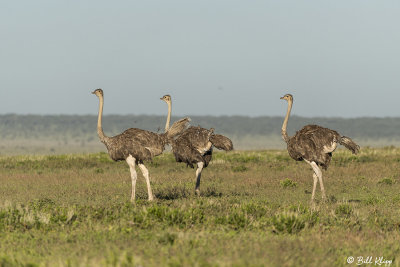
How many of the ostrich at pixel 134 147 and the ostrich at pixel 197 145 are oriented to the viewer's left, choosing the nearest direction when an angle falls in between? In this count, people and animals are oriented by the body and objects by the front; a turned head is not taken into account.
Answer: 2

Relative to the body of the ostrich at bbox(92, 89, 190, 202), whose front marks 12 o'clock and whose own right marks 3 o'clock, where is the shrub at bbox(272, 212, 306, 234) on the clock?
The shrub is roughly at 8 o'clock from the ostrich.

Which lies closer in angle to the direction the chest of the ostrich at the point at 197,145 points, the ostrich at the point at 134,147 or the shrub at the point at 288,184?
the ostrich

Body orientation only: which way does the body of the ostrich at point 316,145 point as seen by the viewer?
to the viewer's left

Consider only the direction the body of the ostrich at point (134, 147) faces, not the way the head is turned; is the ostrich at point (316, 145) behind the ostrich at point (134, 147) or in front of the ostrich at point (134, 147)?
behind

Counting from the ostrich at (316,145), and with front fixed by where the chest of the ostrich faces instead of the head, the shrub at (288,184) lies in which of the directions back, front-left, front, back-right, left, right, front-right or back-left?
right

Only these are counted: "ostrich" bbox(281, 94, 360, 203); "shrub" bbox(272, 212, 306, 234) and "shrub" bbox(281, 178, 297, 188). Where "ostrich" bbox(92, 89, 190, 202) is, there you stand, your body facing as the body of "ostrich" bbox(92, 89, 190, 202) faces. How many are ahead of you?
0

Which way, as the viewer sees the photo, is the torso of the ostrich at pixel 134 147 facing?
to the viewer's left

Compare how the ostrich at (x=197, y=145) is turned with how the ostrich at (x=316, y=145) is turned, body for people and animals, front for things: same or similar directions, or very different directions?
same or similar directions

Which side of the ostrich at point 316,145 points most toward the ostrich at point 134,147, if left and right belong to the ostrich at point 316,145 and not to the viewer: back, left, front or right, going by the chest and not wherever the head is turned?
front

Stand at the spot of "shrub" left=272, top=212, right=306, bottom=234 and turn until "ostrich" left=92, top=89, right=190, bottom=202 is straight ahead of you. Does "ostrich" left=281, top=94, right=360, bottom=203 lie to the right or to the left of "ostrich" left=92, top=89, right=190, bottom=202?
right

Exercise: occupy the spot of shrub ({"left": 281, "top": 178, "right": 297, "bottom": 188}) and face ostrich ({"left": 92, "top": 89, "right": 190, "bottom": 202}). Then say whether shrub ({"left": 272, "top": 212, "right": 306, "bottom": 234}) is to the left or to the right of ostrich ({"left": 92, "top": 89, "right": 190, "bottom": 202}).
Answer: left

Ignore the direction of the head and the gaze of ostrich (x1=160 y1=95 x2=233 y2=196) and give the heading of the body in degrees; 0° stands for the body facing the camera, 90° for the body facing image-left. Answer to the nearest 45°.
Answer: approximately 90°

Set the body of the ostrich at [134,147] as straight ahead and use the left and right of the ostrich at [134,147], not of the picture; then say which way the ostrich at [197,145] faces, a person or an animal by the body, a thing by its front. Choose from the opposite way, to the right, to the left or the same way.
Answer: the same way

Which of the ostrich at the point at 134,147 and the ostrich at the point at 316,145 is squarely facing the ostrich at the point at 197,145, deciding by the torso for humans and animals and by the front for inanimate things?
the ostrich at the point at 316,145

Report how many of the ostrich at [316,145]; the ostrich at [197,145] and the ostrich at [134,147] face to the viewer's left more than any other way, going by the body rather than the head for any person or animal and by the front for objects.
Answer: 3

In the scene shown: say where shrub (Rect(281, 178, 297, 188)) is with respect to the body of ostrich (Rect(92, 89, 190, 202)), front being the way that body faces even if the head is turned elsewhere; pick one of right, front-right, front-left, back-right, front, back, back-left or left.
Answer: back-right

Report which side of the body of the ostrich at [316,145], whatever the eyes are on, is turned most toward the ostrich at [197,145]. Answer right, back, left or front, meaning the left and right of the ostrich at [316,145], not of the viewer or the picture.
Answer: front
